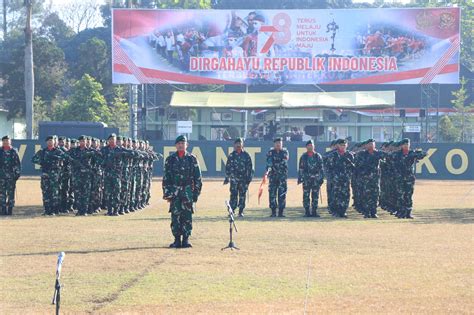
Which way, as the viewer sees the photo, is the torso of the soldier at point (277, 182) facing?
toward the camera

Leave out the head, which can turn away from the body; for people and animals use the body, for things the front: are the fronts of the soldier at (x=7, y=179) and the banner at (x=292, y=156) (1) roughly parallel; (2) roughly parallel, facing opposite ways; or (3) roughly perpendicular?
roughly parallel

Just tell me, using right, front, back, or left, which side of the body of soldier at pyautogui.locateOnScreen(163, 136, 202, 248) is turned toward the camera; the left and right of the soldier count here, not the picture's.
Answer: front

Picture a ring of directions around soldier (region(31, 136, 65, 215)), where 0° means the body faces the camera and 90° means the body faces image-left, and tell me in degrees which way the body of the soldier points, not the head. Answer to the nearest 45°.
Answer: approximately 0°

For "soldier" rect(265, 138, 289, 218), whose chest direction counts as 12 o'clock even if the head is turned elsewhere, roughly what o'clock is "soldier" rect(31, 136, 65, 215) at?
"soldier" rect(31, 136, 65, 215) is roughly at 3 o'clock from "soldier" rect(265, 138, 289, 218).

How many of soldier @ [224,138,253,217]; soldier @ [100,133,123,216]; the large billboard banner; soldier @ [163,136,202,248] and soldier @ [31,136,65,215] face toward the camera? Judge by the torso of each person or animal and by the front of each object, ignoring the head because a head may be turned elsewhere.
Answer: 5

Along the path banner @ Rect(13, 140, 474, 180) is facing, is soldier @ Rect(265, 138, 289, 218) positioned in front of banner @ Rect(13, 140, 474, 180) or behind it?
in front

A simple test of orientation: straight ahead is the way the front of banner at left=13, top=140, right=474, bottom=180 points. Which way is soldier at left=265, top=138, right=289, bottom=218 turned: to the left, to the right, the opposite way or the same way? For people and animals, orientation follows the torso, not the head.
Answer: the same way

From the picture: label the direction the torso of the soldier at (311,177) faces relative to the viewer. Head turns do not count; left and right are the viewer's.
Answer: facing the viewer

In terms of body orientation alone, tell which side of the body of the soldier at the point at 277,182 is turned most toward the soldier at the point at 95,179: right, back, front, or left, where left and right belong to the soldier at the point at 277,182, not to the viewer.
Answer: right

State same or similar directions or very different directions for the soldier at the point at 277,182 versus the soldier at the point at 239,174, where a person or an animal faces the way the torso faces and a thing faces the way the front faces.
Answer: same or similar directions

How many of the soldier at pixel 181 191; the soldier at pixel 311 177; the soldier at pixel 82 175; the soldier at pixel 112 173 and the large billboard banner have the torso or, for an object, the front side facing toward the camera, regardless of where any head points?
5

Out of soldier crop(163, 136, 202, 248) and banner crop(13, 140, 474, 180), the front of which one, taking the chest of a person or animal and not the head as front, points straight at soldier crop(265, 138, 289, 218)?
the banner

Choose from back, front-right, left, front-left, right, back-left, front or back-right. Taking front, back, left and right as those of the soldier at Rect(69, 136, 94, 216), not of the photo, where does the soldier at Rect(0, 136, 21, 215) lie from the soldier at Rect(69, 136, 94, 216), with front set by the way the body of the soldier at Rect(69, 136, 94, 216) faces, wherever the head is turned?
right

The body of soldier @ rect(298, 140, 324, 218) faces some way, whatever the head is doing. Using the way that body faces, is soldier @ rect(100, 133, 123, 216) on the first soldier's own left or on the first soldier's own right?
on the first soldier's own right

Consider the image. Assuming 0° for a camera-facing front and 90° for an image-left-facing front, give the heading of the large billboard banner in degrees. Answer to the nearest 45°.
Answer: approximately 0°

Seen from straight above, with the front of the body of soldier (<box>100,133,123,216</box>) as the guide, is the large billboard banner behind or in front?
behind

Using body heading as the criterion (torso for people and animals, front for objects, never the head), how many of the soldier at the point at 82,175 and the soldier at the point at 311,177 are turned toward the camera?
2

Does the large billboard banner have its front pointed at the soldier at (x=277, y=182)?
yes

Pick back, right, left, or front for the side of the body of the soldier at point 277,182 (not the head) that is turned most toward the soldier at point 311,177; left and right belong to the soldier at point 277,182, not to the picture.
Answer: left
